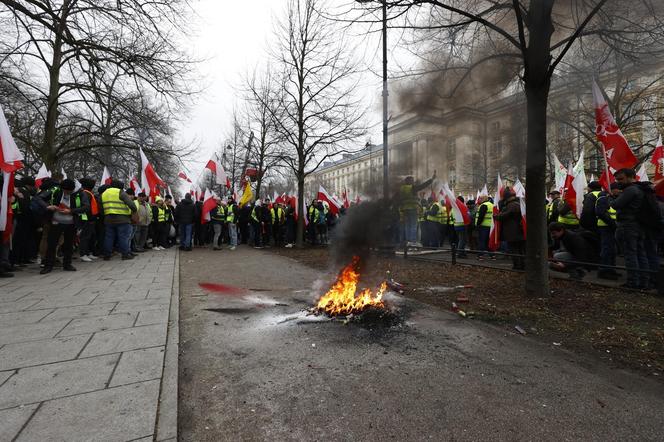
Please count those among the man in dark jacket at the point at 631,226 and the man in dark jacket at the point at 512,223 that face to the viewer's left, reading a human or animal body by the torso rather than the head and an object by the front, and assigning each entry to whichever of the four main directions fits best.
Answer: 2

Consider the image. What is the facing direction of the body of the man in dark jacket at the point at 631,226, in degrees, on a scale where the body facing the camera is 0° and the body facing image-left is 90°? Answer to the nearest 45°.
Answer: approximately 90°

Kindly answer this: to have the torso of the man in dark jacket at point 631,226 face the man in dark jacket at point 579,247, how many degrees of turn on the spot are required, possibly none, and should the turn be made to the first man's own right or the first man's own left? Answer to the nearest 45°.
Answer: approximately 45° to the first man's own right

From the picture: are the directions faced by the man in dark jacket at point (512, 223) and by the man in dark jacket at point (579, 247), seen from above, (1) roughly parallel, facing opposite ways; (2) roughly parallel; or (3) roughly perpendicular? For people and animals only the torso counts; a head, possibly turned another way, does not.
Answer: roughly parallel

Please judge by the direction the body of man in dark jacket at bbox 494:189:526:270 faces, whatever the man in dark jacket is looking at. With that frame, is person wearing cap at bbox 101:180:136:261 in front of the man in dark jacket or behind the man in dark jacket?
in front

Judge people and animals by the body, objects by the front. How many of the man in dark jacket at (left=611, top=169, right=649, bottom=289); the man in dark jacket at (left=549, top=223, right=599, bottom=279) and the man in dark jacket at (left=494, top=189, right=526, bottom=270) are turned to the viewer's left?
3

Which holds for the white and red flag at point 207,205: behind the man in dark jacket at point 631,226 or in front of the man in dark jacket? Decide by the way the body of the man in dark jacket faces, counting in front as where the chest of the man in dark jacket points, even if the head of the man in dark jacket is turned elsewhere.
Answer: in front

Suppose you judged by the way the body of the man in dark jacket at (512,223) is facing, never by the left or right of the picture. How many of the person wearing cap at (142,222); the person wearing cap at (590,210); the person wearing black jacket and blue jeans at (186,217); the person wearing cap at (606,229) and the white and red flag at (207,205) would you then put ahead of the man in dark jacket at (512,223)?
3

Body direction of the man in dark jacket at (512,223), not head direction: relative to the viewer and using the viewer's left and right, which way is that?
facing to the left of the viewer

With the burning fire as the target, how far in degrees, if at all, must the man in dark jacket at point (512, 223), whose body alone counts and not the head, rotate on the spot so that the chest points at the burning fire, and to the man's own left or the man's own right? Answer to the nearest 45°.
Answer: approximately 45° to the man's own left

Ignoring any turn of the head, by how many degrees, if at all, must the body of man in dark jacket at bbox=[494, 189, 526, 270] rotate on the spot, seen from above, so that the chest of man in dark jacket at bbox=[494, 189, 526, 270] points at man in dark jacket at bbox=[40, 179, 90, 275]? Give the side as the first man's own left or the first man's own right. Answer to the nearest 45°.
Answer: approximately 45° to the first man's own left

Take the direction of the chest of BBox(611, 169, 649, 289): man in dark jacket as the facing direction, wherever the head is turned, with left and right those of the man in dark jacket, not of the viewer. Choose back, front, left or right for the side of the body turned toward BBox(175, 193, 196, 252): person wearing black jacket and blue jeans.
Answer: front

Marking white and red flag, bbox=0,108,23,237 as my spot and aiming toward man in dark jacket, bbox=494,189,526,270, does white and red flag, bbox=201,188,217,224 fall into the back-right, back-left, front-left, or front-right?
front-left

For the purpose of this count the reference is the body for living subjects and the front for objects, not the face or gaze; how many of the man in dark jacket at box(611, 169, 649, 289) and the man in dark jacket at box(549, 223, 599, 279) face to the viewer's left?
2

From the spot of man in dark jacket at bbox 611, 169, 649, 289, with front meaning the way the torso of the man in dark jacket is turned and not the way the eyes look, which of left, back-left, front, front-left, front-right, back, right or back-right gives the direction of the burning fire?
front-left

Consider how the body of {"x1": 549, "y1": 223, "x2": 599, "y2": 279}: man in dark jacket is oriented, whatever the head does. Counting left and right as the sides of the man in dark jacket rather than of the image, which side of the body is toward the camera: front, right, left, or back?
left
